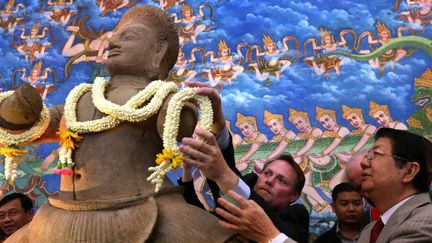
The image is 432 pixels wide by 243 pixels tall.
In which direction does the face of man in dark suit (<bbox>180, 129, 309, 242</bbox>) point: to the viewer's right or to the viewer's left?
to the viewer's left

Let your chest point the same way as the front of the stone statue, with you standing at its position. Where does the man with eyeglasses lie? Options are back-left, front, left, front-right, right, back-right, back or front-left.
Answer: back-left

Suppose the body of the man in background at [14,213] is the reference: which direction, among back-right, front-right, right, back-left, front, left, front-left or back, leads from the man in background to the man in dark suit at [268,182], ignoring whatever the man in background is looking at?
left

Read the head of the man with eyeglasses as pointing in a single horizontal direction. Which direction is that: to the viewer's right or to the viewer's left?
to the viewer's left

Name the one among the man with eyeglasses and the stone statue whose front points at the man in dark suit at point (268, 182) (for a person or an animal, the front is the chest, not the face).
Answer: the man with eyeglasses

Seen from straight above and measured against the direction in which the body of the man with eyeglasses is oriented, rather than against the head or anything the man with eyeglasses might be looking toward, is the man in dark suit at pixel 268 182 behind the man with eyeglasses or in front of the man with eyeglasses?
in front

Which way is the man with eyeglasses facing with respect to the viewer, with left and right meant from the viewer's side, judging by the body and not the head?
facing to the left of the viewer

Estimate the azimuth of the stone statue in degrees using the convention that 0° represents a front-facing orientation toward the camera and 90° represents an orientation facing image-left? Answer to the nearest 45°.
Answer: approximately 45°
